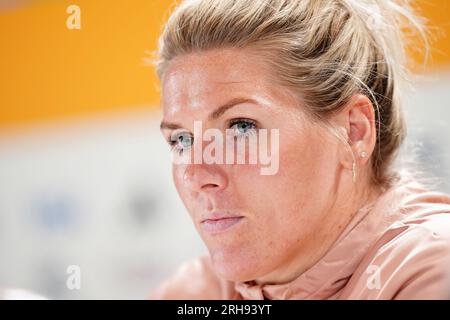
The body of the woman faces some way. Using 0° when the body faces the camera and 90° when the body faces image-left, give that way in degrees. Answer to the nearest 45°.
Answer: approximately 45°

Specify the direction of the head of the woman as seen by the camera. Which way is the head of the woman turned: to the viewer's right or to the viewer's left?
to the viewer's left
